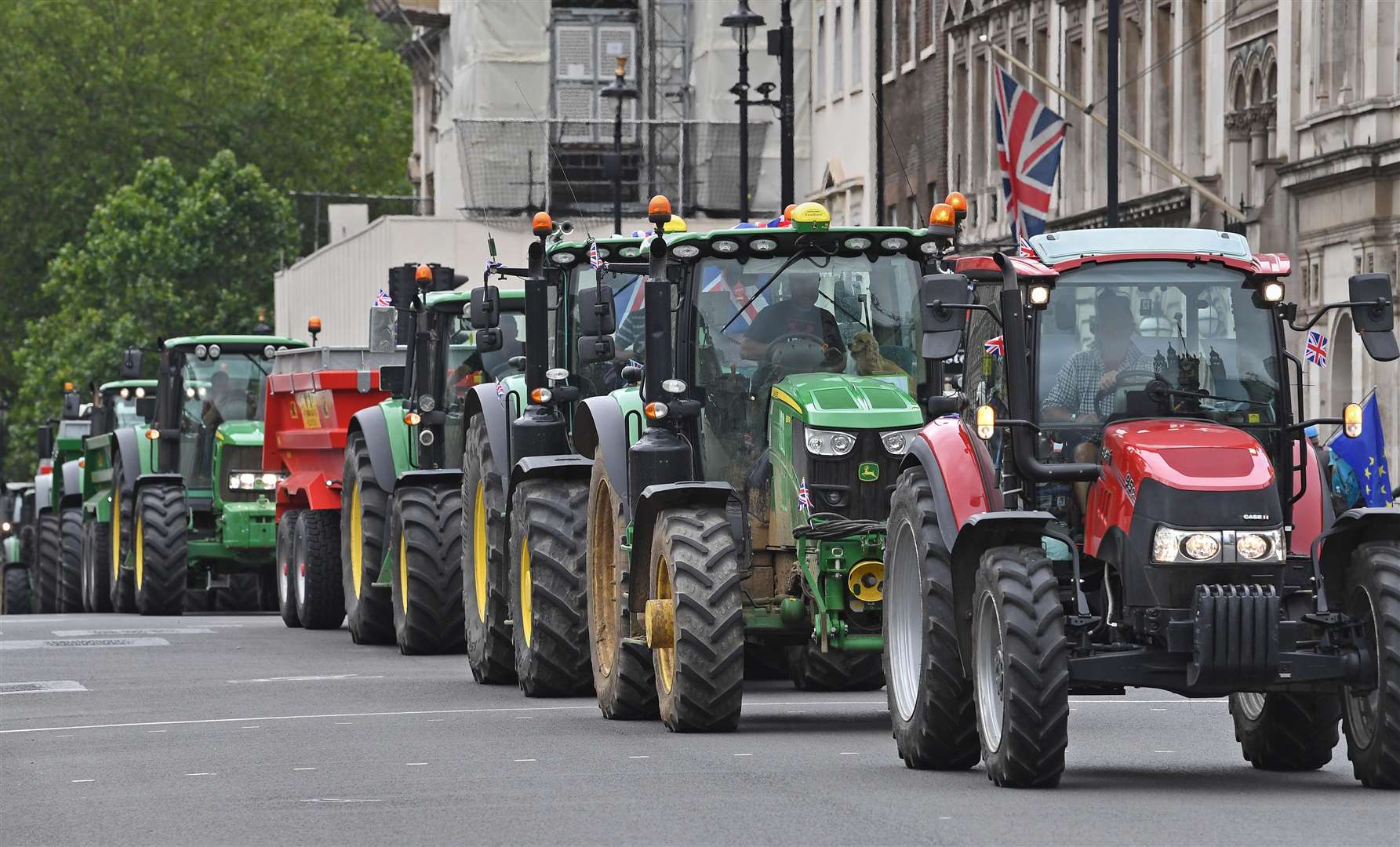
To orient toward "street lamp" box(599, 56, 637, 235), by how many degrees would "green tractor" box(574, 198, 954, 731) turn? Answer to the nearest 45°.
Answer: approximately 135° to its left

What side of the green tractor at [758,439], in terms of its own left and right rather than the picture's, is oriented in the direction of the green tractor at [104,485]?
back

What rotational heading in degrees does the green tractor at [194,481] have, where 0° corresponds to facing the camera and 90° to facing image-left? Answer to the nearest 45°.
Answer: approximately 315°

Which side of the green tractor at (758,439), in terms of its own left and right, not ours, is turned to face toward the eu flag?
left

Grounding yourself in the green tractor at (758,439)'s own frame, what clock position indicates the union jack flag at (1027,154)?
The union jack flag is roughly at 8 o'clock from the green tractor.

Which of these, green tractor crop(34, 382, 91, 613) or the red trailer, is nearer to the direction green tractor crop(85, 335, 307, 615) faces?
the red trailer
